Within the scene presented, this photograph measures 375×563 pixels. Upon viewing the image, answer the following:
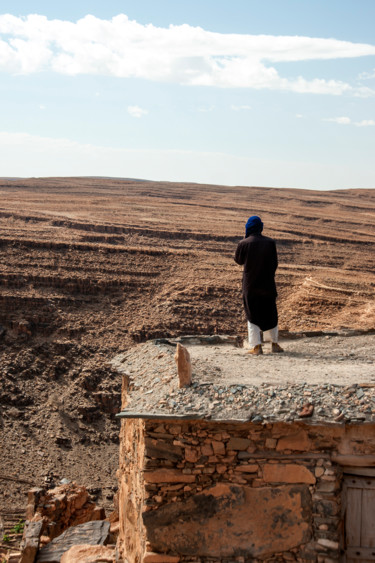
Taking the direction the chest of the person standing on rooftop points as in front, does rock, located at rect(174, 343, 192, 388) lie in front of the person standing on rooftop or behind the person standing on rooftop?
behind

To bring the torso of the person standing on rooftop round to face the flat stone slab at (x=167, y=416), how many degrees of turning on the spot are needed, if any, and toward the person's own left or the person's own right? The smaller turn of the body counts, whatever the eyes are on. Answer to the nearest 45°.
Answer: approximately 180°

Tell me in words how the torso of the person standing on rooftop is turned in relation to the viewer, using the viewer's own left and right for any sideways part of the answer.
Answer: facing away from the viewer

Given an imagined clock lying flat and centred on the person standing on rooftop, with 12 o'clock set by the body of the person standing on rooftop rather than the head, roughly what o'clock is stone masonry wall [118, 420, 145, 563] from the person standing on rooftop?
The stone masonry wall is roughly at 7 o'clock from the person standing on rooftop.

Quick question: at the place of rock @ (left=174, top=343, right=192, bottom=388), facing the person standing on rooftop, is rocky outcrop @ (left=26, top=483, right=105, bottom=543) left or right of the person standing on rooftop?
left

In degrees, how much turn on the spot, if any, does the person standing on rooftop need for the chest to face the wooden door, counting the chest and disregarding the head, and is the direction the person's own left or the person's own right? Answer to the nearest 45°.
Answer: approximately 180°
